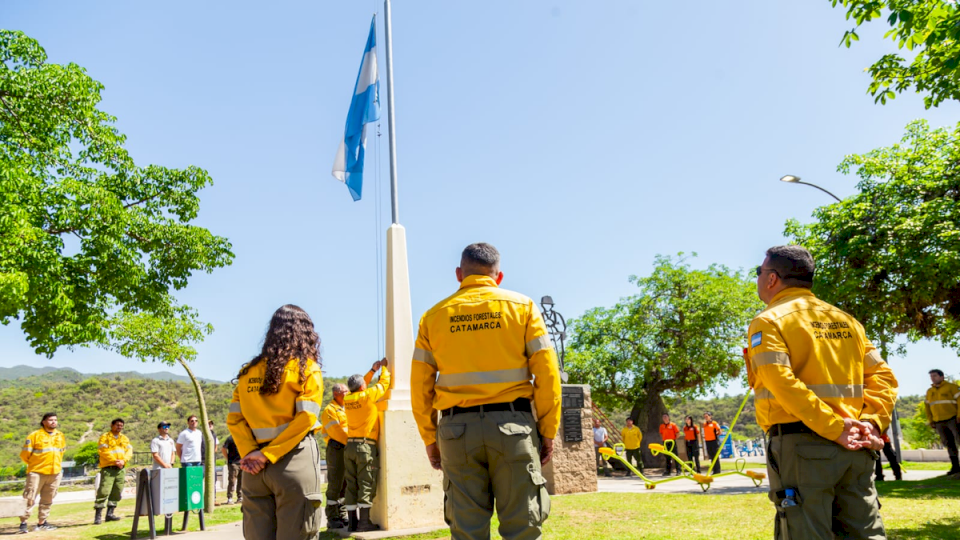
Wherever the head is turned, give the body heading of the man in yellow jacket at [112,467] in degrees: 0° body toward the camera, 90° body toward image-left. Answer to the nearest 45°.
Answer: approximately 315°

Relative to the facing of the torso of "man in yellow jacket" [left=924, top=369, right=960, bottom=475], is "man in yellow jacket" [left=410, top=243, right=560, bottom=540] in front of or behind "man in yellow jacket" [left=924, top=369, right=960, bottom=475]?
in front

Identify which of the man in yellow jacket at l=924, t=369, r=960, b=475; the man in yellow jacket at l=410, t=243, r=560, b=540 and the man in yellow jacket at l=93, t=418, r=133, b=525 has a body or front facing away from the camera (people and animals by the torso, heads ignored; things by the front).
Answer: the man in yellow jacket at l=410, t=243, r=560, b=540

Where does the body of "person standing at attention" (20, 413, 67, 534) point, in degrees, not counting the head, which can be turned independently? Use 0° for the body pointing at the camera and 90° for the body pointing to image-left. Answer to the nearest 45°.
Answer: approximately 315°

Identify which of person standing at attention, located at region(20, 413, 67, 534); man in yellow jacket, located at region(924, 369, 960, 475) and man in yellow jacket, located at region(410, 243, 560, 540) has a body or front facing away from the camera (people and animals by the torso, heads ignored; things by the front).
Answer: man in yellow jacket, located at region(410, 243, 560, 540)

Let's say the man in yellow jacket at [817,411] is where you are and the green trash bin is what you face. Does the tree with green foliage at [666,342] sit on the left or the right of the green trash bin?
right

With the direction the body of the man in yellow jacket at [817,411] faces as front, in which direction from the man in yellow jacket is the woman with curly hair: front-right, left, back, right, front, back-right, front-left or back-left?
front-left

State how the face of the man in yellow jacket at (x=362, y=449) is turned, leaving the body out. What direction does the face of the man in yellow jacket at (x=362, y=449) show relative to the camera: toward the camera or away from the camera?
away from the camera
